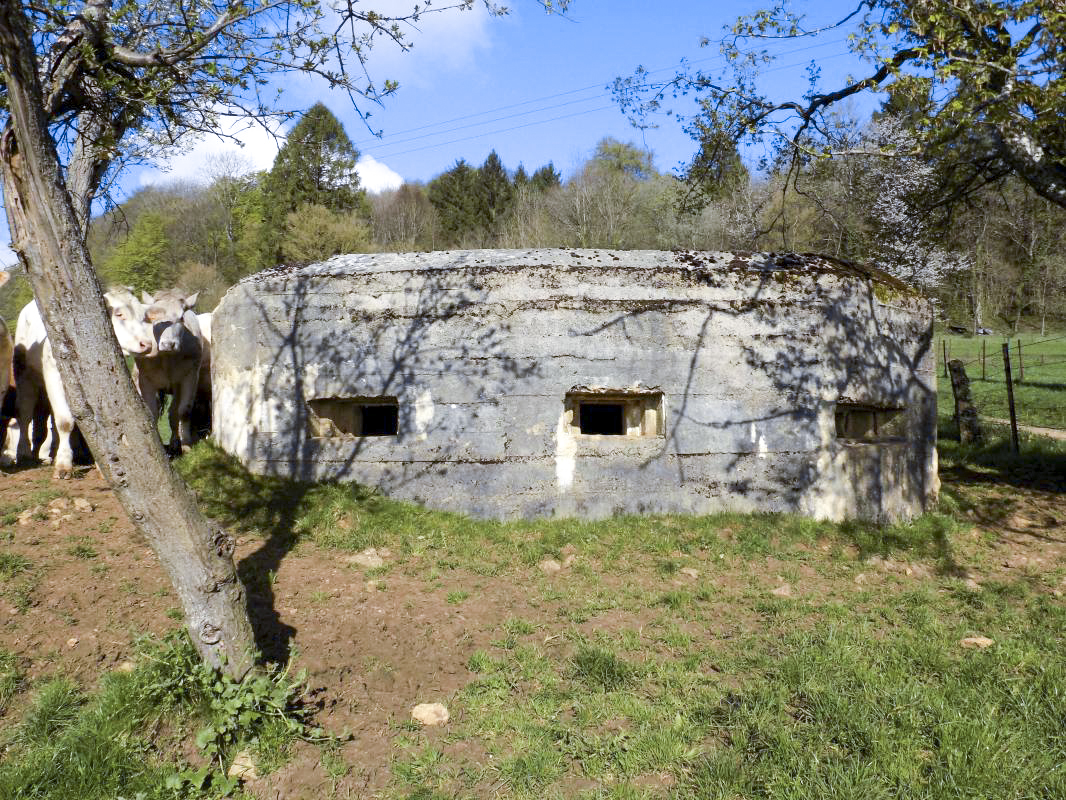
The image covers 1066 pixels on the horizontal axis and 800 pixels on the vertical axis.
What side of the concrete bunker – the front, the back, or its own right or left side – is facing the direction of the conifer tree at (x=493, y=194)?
back

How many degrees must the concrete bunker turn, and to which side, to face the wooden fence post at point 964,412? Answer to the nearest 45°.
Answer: approximately 135° to its left

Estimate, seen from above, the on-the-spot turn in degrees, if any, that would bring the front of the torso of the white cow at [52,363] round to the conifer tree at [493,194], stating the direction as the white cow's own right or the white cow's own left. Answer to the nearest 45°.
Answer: approximately 90° to the white cow's own left

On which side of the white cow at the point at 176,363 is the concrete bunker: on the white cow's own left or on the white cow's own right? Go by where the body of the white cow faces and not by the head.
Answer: on the white cow's own left

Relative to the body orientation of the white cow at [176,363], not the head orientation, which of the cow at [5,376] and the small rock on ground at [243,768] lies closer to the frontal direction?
the small rock on ground

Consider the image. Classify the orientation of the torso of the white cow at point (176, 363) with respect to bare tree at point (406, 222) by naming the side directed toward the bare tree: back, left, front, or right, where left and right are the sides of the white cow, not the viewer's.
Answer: back

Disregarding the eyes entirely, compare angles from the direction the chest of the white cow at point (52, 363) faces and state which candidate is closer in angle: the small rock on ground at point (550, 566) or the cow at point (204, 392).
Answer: the small rock on ground

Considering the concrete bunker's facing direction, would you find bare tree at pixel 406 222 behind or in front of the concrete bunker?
behind

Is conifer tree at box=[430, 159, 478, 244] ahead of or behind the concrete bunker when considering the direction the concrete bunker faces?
behind

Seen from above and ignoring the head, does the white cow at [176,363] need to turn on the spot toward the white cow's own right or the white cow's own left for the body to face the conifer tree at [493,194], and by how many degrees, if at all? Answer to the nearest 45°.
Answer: approximately 135° to the white cow's own left

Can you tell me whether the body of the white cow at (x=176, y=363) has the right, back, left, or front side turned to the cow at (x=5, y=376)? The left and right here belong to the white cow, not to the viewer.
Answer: right

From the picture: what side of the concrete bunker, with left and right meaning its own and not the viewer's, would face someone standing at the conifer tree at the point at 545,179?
back

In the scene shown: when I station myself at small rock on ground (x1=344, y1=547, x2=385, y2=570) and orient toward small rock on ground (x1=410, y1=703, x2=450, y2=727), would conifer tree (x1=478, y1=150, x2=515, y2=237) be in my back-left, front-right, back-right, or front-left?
back-left

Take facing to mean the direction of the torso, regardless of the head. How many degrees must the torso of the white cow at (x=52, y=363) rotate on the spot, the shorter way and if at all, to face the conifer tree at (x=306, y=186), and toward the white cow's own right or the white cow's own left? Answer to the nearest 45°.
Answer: approximately 135° to the white cow's own left

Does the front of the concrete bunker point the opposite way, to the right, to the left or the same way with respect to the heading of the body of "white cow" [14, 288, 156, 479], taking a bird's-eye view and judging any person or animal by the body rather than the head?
to the right
